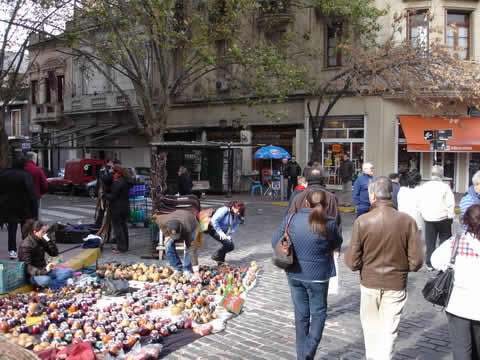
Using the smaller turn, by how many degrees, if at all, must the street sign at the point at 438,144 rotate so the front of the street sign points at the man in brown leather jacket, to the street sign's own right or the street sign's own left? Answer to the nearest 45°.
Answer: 0° — it already faces them

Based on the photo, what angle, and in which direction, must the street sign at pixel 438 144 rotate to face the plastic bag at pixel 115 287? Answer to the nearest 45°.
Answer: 0° — it already faces it

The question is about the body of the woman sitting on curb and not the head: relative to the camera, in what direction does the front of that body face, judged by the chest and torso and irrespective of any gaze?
to the viewer's right

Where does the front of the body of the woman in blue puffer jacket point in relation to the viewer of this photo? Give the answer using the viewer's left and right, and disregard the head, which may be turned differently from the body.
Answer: facing away from the viewer

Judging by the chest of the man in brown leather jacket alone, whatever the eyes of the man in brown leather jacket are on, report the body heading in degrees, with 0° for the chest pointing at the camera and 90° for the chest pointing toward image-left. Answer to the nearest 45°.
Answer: approximately 180°

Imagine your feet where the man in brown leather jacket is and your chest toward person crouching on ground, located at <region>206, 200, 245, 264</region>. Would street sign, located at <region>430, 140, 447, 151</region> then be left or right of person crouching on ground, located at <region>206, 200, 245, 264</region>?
right

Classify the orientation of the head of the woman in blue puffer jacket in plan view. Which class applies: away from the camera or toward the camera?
away from the camera

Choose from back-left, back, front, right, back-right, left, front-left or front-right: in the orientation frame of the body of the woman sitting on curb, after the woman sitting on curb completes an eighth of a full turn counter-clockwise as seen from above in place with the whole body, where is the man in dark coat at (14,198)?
front-left

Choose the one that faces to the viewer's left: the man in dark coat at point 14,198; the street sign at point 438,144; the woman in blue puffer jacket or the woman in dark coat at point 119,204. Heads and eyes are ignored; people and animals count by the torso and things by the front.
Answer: the woman in dark coat at point 119,204

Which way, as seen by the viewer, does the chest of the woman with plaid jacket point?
away from the camera

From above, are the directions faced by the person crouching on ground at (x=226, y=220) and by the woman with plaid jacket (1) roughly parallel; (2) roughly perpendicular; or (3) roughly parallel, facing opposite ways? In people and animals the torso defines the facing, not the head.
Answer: roughly perpendicular

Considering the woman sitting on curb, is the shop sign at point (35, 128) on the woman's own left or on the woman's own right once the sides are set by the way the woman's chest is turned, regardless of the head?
on the woman's own left

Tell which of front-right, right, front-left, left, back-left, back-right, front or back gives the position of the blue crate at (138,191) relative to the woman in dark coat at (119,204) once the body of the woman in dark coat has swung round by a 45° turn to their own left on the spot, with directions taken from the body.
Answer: back-right

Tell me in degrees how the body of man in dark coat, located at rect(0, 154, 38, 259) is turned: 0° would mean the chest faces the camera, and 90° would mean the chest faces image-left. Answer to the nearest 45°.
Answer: approximately 180°
